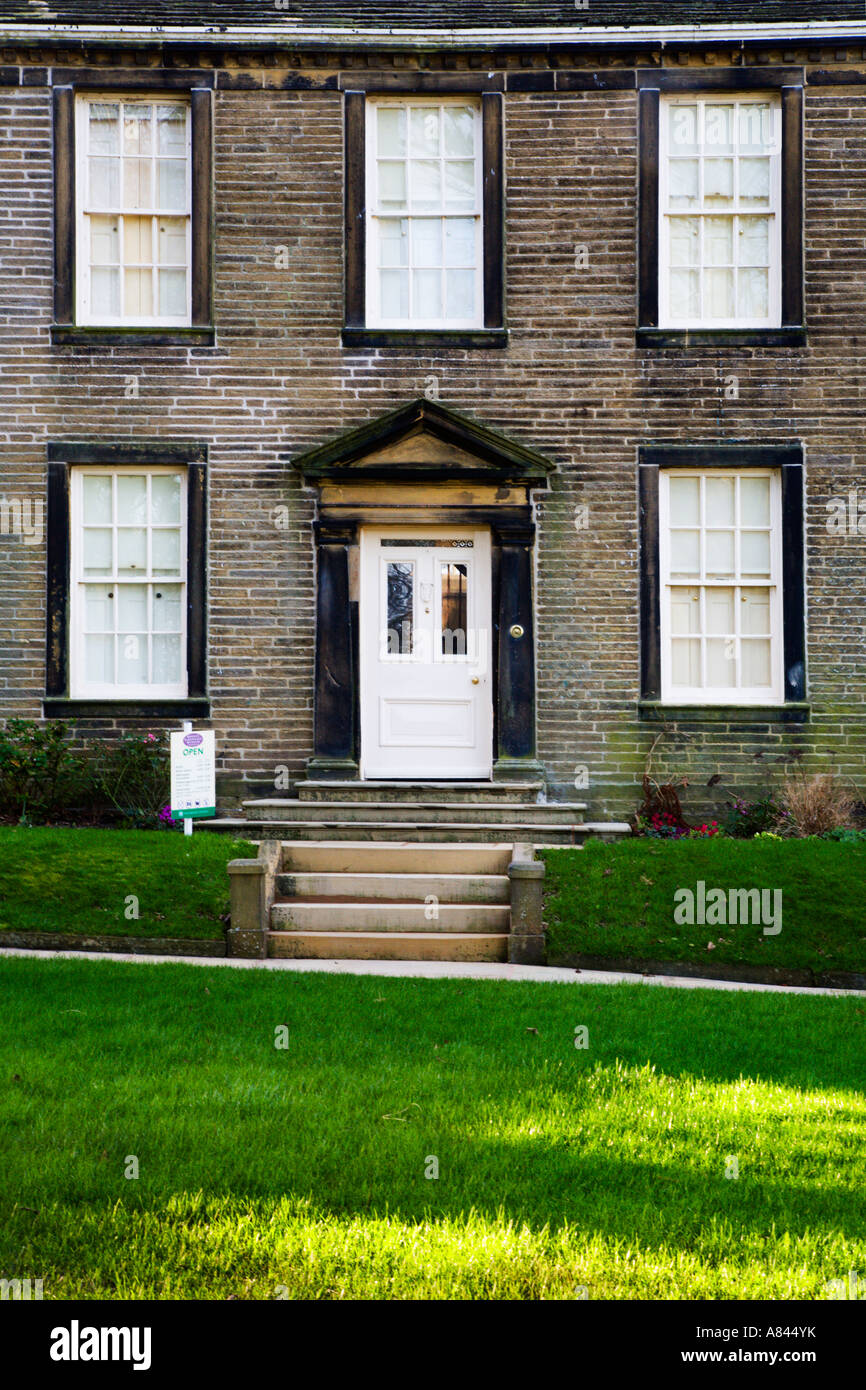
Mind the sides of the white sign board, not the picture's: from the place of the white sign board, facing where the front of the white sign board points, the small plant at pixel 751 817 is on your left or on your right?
on your left

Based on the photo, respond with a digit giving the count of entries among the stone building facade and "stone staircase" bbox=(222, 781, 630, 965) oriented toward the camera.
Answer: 2

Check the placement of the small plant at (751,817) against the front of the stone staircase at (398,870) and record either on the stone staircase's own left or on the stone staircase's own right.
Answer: on the stone staircase's own left

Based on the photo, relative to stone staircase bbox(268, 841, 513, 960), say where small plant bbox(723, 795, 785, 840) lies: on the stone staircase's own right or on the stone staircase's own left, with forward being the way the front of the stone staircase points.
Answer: on the stone staircase's own left

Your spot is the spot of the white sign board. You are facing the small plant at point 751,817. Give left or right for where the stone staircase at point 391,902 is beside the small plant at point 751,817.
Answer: right

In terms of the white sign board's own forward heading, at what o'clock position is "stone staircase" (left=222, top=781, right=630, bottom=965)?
The stone staircase is roughly at 10 o'clock from the white sign board.
